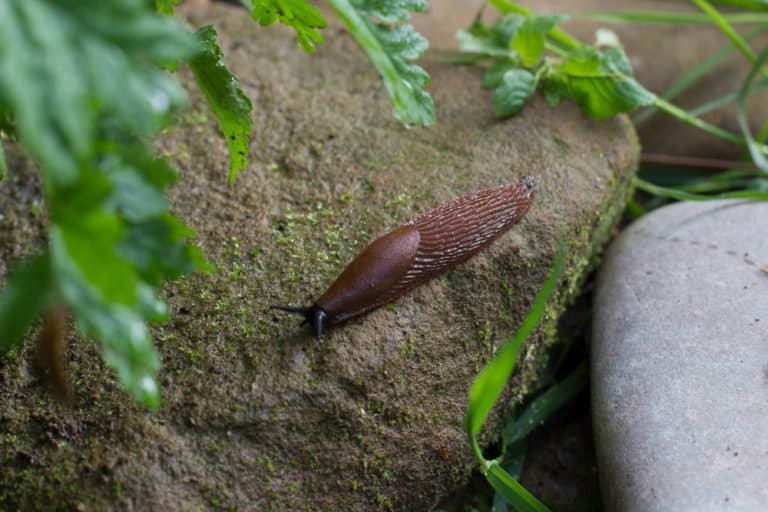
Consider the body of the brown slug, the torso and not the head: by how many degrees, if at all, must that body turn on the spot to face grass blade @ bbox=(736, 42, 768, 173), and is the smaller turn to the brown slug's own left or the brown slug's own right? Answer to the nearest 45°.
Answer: approximately 180°

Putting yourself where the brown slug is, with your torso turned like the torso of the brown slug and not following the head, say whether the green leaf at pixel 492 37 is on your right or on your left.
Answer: on your right

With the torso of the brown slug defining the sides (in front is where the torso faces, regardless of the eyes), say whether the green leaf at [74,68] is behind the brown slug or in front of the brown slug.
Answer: in front

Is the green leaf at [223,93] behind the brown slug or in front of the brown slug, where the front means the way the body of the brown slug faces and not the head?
in front

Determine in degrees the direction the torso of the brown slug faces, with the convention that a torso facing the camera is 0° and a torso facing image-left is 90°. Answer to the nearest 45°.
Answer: approximately 45°

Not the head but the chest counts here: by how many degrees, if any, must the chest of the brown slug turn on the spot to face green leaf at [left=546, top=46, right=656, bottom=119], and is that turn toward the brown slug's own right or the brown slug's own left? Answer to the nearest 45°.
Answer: approximately 135° to the brown slug's own right

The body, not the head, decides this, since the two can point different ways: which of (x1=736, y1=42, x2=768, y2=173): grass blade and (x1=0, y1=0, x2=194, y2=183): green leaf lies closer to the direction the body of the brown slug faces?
the green leaf

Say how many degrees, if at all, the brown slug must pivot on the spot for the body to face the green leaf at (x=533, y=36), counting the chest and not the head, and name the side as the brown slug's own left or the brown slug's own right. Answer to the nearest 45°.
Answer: approximately 135° to the brown slug's own right

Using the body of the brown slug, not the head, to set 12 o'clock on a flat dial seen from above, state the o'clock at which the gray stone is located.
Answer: The gray stone is roughly at 7 o'clock from the brown slug.
